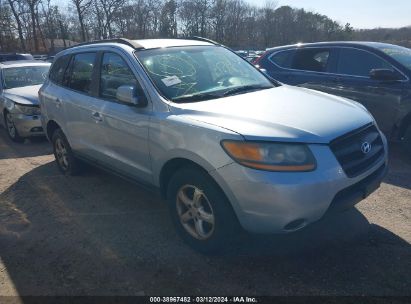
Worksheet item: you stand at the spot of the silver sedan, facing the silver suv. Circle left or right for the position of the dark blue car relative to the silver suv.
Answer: left

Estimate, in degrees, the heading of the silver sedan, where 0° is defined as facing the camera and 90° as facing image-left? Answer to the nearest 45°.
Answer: approximately 315°

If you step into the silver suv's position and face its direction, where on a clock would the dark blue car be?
The dark blue car is roughly at 9 o'clock from the silver suv.

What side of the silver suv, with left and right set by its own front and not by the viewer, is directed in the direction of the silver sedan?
back
